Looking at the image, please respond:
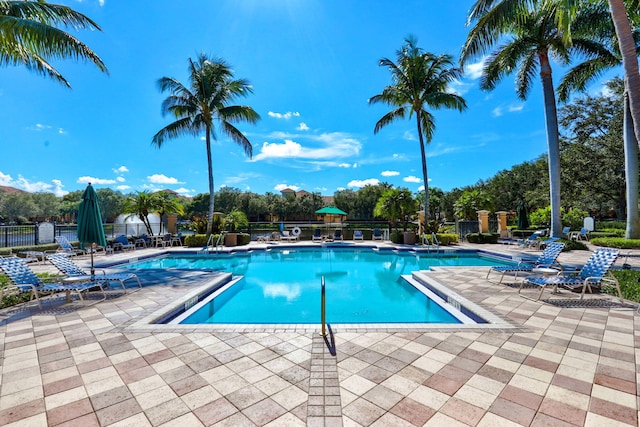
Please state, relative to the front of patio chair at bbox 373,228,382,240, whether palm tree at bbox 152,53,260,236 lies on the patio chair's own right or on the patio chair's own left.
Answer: on the patio chair's own right

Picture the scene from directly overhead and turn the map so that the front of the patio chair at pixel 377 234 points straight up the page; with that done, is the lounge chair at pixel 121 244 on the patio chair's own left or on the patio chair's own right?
on the patio chair's own right

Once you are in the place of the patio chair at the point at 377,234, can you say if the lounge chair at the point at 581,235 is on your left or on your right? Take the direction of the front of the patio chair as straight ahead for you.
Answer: on your left

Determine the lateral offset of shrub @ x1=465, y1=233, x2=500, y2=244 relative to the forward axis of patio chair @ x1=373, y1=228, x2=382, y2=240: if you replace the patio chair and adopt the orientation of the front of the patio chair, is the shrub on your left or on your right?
on your left

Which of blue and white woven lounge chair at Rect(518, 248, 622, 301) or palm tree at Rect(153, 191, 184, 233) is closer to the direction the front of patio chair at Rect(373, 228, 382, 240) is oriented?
the blue and white woven lounge chair

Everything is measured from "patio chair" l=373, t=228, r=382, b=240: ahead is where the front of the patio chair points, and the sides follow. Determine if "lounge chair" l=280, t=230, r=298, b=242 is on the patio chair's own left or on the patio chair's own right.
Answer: on the patio chair's own right

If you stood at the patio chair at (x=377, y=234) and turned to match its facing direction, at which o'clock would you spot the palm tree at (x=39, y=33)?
The palm tree is roughly at 1 o'clock from the patio chair.

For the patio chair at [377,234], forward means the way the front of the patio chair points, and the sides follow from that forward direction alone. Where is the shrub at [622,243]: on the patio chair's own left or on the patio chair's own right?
on the patio chair's own left

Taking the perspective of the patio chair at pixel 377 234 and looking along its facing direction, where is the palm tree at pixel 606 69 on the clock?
The palm tree is roughly at 10 o'clock from the patio chair.

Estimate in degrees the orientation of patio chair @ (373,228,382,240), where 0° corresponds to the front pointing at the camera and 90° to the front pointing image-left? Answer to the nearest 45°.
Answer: approximately 0°
